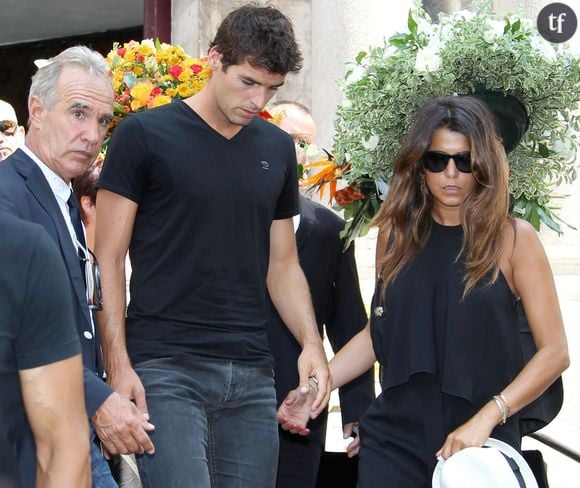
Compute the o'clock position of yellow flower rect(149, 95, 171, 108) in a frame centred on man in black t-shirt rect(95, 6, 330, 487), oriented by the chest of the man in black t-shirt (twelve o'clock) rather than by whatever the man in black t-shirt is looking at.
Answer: The yellow flower is roughly at 7 o'clock from the man in black t-shirt.

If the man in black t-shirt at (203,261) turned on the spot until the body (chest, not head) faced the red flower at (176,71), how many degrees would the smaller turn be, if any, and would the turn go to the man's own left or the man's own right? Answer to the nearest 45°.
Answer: approximately 135° to the man's own left

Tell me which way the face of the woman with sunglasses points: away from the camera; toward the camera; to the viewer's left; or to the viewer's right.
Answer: toward the camera

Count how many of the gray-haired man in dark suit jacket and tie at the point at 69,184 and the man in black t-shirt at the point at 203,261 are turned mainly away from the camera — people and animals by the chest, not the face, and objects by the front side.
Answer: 0

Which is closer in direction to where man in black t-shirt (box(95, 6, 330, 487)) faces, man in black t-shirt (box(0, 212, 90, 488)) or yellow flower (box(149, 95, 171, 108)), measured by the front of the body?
the man in black t-shirt

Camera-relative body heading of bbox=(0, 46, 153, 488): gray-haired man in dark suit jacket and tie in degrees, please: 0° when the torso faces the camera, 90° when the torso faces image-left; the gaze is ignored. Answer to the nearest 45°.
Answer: approximately 315°

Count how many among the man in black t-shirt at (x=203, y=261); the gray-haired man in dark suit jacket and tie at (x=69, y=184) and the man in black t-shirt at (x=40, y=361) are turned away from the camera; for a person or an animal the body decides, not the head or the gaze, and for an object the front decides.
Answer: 1

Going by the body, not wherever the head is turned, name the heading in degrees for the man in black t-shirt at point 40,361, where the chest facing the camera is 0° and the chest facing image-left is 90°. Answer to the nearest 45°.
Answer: approximately 180°

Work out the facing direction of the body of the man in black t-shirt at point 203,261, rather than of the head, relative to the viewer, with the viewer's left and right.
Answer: facing the viewer and to the right of the viewer

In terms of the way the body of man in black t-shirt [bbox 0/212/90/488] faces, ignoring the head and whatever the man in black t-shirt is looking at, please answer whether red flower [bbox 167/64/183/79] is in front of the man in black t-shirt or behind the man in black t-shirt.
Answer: in front

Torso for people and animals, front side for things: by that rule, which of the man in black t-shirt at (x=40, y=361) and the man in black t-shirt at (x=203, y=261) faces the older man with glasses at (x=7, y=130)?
the man in black t-shirt at (x=40, y=361)

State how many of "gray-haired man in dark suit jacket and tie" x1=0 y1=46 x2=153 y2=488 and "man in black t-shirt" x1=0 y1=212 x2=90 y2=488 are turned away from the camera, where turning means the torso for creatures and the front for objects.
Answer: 1

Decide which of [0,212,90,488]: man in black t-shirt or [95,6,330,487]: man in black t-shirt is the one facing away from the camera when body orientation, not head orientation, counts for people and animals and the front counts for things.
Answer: [0,212,90,488]: man in black t-shirt
